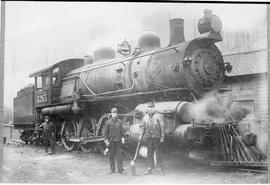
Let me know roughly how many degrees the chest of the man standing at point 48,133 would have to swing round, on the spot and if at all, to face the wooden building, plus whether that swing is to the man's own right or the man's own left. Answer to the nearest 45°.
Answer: approximately 45° to the man's own left

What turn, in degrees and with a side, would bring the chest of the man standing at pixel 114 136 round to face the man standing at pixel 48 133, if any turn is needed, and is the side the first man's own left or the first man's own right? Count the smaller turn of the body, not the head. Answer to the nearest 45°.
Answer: approximately 135° to the first man's own right

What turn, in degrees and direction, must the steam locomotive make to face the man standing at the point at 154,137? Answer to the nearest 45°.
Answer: approximately 45° to its right

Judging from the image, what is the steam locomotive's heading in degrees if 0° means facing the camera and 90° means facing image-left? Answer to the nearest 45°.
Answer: approximately 315°

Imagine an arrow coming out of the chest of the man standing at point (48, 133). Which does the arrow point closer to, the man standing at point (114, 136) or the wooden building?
the man standing

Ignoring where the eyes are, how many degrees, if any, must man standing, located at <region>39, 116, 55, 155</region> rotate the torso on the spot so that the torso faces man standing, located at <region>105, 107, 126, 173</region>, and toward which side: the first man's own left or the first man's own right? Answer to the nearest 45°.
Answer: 0° — they already face them

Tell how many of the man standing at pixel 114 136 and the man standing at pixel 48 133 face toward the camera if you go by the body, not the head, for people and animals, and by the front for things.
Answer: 2

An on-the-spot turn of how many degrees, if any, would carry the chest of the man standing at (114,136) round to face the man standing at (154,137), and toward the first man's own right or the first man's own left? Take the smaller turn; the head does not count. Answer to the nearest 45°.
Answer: approximately 45° to the first man's own left

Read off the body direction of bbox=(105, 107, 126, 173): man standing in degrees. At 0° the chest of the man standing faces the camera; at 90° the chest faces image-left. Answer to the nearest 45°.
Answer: approximately 0°
